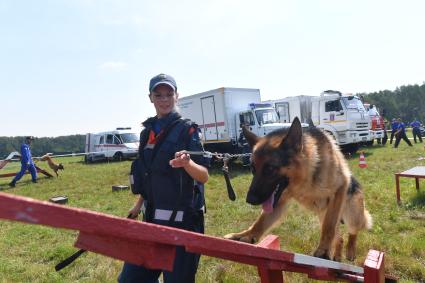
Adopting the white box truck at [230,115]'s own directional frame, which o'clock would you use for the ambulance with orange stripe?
The ambulance with orange stripe is roughly at 6 o'clock from the white box truck.

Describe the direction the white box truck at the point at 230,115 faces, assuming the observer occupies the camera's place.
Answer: facing the viewer and to the right of the viewer

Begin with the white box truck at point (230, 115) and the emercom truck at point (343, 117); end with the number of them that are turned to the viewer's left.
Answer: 0

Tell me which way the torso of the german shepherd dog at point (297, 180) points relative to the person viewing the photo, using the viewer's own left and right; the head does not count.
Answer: facing the viewer and to the left of the viewer

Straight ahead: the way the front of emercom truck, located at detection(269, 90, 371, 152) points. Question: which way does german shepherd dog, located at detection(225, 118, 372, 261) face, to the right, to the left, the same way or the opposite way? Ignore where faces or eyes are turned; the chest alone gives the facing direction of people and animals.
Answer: to the right

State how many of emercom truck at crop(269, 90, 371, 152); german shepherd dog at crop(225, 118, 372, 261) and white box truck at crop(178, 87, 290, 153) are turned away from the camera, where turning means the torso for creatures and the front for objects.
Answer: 0

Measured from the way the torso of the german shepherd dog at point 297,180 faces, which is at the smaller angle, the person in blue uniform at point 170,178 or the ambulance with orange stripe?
the person in blue uniform

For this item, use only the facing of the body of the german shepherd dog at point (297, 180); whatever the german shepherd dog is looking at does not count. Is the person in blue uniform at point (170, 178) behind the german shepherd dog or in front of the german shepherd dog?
in front

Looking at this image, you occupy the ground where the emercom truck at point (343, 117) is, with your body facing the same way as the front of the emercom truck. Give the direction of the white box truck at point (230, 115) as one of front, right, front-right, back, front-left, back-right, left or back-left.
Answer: right

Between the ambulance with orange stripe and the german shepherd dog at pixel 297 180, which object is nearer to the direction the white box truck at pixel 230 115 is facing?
the german shepherd dog

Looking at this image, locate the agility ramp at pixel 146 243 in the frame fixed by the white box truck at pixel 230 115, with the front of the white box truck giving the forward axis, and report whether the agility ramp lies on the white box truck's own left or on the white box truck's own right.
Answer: on the white box truck's own right

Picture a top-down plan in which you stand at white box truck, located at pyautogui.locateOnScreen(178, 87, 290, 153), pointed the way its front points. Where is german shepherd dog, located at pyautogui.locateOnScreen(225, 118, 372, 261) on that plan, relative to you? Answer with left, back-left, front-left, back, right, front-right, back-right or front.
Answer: front-right

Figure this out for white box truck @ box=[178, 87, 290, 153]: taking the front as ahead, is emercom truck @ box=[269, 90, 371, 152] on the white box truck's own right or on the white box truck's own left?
on the white box truck's own left
